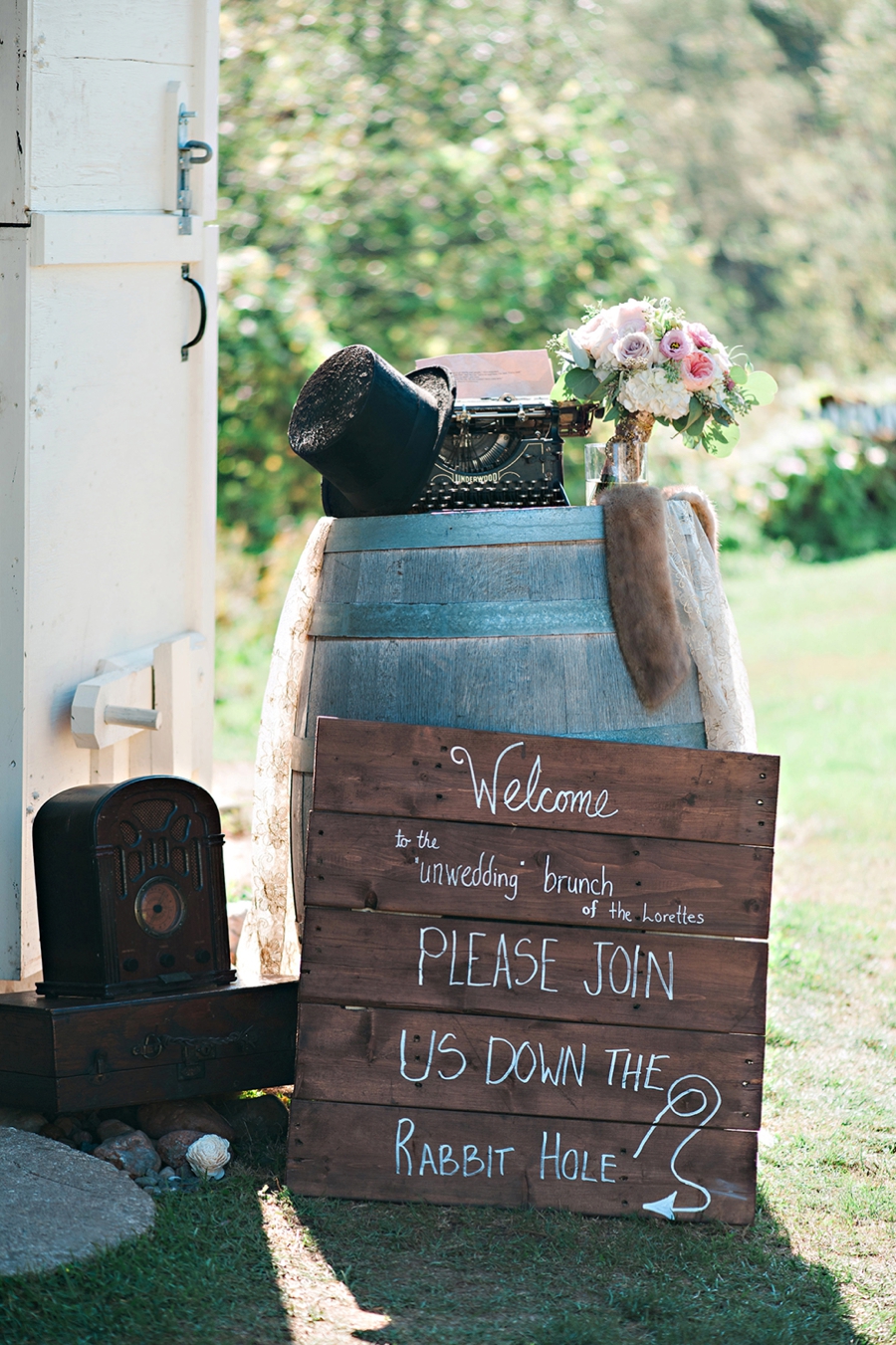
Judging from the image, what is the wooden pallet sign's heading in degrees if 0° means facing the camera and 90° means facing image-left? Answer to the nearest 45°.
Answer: approximately 0°

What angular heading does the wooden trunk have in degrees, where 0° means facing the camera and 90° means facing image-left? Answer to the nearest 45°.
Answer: approximately 315°

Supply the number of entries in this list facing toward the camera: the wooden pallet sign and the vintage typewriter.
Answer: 2

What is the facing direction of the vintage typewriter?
toward the camera

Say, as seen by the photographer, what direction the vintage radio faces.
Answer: facing the viewer and to the right of the viewer
